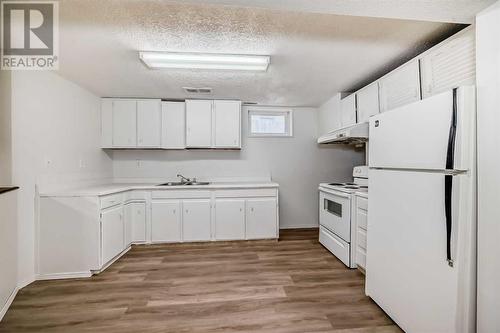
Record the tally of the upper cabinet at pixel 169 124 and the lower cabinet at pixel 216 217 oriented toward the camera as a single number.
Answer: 2

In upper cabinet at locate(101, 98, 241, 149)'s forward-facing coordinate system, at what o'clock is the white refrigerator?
The white refrigerator is roughly at 11 o'clock from the upper cabinet.

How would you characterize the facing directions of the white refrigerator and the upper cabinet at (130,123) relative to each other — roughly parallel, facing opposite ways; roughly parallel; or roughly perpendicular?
roughly perpendicular

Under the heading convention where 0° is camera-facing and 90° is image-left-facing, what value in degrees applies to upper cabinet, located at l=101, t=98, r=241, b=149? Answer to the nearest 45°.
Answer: approximately 0°

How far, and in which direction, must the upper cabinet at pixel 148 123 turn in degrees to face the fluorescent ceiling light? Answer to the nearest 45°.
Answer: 0° — it already faces it

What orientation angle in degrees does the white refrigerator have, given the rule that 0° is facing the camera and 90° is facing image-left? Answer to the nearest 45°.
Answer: approximately 45°

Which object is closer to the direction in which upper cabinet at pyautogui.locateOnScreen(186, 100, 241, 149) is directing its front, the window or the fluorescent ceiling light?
the fluorescent ceiling light

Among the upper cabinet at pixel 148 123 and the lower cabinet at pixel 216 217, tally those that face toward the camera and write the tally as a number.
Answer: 2

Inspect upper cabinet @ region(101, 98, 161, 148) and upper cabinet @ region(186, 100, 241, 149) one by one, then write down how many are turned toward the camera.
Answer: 2
